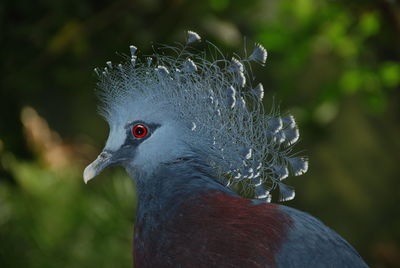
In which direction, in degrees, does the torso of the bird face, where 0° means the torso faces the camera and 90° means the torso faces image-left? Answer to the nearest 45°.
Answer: approximately 90°
